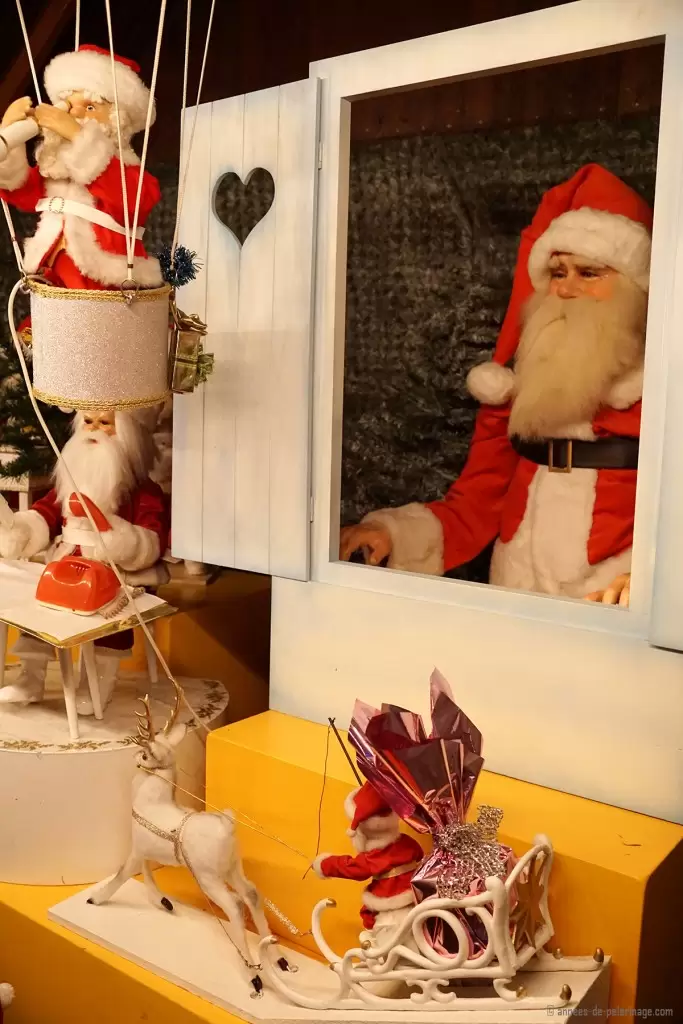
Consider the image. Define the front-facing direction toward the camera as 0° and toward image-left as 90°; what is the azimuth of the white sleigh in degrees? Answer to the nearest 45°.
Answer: approximately 90°

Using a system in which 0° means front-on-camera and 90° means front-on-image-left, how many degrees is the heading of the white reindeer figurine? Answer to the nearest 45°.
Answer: approximately 135°

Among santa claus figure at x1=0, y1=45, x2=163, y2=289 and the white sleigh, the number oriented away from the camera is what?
0

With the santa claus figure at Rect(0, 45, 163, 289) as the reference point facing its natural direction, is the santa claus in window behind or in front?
behind

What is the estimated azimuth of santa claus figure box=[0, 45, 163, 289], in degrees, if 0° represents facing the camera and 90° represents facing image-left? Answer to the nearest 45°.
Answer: approximately 45°

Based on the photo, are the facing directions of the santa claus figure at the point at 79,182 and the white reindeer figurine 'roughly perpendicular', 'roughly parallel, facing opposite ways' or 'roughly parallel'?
roughly perpendicular

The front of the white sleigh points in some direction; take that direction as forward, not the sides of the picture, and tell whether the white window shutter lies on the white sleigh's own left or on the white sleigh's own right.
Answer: on the white sleigh's own right

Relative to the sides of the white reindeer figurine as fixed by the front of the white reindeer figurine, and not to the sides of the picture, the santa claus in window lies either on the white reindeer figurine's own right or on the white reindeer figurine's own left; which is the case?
on the white reindeer figurine's own right

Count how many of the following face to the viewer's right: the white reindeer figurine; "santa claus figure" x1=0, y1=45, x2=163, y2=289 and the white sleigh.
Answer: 0

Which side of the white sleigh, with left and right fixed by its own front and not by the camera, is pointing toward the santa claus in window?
right
